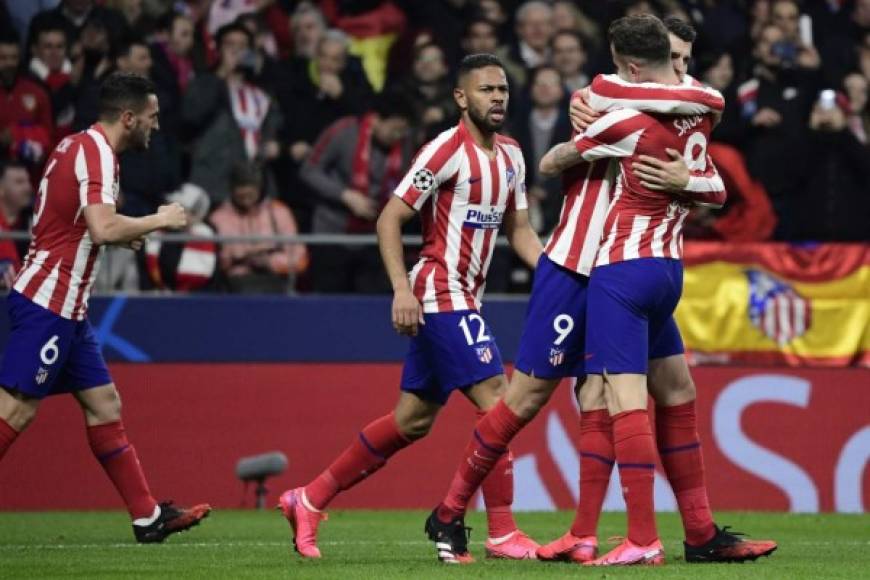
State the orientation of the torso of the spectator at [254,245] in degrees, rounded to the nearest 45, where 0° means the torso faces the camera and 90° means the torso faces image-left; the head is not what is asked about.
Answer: approximately 0°

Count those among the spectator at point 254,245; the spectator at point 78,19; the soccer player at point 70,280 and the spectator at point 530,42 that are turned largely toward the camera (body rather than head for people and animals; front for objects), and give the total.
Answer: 3

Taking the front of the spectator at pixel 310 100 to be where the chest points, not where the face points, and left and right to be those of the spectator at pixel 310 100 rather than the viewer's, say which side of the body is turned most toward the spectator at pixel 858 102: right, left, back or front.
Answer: left

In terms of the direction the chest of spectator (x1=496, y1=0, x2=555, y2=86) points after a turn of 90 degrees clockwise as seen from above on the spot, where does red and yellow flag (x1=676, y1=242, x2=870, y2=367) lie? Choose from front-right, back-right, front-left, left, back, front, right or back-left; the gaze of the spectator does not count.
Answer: back-left

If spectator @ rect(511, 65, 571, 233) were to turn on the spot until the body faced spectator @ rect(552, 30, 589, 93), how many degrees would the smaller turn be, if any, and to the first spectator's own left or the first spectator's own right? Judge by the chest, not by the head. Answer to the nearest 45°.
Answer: approximately 180°

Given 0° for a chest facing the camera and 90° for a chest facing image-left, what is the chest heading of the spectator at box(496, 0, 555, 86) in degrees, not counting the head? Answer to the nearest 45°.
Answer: approximately 0°

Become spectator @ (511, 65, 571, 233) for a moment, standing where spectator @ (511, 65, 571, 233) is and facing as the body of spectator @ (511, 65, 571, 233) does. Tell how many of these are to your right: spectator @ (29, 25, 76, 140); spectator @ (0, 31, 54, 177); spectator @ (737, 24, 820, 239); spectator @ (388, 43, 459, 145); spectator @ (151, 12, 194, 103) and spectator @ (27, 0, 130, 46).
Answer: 5

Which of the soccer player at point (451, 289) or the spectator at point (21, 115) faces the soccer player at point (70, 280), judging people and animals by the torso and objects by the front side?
the spectator

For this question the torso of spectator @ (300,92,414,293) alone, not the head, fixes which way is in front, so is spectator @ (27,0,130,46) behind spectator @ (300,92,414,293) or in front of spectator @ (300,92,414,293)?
behind
